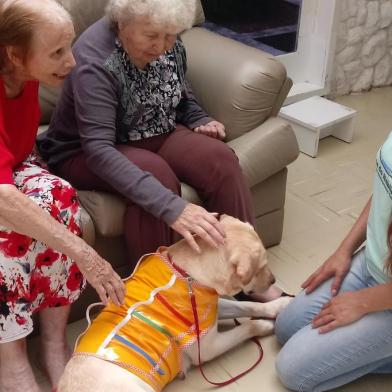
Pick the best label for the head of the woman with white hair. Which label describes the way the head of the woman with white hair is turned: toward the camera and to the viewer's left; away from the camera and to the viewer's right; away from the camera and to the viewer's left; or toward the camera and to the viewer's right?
toward the camera and to the viewer's right

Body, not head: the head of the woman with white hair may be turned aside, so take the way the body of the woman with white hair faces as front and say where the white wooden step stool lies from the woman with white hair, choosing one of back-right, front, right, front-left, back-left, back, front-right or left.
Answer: left

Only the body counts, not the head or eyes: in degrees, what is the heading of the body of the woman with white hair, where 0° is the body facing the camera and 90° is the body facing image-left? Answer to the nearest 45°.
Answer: approximately 315°
